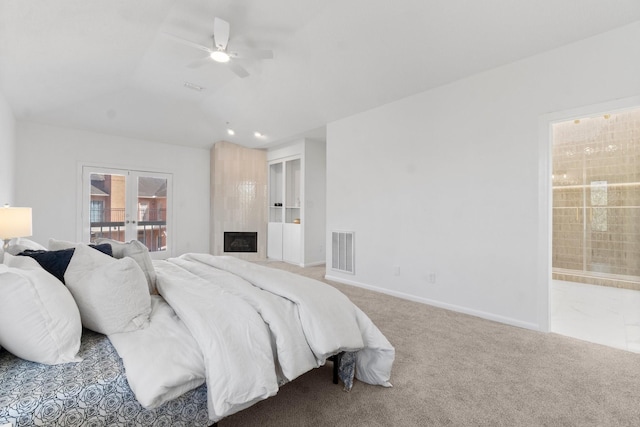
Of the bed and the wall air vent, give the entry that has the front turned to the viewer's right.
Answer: the bed

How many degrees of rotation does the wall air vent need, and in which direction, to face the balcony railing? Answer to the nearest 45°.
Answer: approximately 45° to its right

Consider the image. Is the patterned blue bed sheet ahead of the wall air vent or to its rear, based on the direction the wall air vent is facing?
ahead

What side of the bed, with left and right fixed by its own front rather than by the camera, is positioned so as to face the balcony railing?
left

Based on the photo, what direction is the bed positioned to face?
to the viewer's right

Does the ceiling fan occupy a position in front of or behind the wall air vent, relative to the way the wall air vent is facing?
in front

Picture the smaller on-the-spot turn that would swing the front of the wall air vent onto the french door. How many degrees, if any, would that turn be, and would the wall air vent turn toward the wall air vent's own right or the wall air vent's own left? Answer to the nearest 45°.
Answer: approximately 45° to the wall air vent's own right

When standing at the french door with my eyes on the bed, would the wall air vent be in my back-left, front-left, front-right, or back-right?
front-left

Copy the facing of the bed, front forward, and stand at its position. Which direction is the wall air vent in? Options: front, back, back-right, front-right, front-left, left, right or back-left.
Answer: front-left

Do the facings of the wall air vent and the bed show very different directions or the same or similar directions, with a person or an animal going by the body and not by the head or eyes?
very different directions

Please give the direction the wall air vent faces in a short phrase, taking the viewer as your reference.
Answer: facing the viewer and to the left of the viewer

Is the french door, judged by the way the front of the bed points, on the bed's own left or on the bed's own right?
on the bed's own left

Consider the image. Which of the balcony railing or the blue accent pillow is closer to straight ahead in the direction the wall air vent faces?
the blue accent pillow

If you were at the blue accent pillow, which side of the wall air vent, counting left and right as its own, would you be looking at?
front

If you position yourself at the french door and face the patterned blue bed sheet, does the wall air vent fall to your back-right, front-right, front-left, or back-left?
front-left

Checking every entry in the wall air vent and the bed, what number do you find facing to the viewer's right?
1
